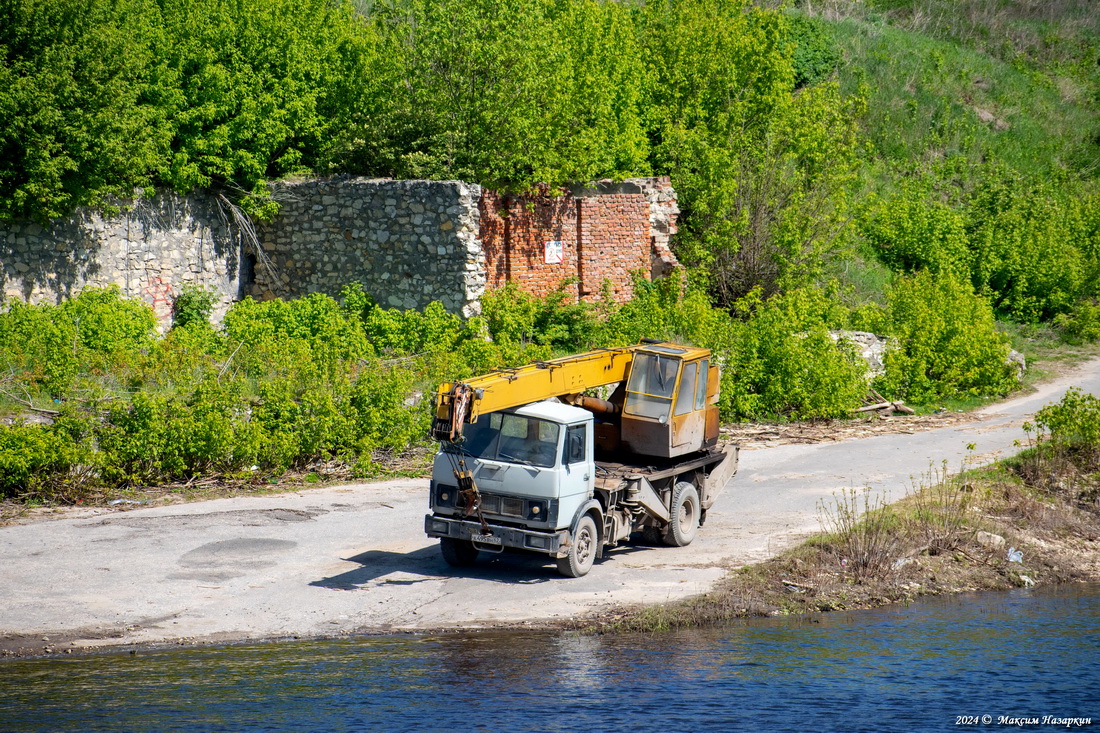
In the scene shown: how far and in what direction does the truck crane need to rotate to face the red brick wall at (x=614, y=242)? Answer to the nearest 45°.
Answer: approximately 135° to its right

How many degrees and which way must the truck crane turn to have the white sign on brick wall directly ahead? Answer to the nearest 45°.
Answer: approximately 135° to its right

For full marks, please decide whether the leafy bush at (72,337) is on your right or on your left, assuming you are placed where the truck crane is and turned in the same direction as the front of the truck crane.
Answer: on your right

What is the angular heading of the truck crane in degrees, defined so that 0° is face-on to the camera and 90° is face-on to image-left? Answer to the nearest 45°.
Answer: approximately 45°

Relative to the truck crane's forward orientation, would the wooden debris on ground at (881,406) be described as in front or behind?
behind

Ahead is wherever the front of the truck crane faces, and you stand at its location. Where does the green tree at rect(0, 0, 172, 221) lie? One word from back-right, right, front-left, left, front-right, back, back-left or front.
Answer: right

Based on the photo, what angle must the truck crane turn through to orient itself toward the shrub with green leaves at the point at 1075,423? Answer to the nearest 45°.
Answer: approximately 180°

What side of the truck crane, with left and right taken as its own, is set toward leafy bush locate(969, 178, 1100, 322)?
back

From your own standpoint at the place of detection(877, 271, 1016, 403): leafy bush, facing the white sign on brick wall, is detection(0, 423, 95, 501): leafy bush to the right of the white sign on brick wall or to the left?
left

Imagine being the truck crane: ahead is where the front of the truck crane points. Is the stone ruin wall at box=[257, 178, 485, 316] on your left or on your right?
on your right

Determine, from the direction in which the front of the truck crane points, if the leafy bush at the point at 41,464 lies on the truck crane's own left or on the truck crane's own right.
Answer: on the truck crane's own right

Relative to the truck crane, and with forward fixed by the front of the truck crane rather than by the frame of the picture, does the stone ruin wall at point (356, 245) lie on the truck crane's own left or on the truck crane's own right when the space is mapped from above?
on the truck crane's own right

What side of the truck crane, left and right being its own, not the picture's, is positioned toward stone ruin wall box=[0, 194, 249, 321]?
right
